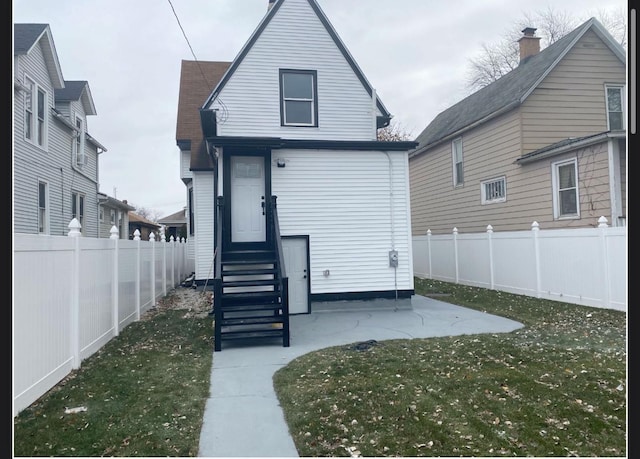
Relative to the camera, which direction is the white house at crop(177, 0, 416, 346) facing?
toward the camera

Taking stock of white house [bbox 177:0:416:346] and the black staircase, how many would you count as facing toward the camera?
2

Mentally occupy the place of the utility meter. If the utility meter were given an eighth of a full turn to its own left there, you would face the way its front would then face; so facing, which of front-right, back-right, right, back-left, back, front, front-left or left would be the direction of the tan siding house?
left

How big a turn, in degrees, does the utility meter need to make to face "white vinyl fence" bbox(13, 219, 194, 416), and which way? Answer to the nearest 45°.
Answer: approximately 45° to its right

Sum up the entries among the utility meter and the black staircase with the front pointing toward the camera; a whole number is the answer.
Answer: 2

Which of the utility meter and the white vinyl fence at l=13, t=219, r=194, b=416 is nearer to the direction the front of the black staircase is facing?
the white vinyl fence

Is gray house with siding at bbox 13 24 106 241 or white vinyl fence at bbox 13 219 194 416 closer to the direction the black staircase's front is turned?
the white vinyl fence

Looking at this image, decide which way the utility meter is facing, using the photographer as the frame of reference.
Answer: facing the viewer

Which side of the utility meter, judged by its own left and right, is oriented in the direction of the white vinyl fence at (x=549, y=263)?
left

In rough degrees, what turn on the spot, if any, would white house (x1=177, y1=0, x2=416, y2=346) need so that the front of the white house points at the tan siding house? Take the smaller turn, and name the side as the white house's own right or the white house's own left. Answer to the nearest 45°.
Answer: approximately 90° to the white house's own left

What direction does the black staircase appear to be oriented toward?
toward the camera
